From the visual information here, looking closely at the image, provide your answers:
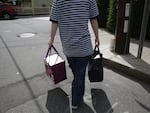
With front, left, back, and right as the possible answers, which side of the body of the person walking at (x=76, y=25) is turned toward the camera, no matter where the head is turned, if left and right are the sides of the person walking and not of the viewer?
back

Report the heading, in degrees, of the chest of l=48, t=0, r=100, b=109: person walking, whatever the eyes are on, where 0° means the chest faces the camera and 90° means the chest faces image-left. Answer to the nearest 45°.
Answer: approximately 180°
